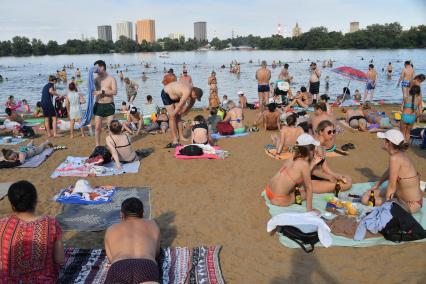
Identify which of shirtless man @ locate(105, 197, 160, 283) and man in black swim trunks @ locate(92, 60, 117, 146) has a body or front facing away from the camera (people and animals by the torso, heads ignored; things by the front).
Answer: the shirtless man

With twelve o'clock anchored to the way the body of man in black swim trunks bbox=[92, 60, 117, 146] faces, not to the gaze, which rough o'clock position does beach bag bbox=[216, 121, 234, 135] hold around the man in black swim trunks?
The beach bag is roughly at 7 o'clock from the man in black swim trunks.

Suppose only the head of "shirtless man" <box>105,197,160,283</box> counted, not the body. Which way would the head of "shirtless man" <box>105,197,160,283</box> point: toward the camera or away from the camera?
away from the camera

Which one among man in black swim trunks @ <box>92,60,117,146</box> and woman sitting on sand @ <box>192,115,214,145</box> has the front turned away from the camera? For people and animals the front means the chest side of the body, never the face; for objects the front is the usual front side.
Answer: the woman sitting on sand

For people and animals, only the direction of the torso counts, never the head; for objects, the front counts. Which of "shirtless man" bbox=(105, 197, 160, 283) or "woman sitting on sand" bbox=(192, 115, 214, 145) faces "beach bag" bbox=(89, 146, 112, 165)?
the shirtless man

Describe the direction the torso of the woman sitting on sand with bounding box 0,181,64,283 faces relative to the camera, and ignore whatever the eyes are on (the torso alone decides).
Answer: away from the camera

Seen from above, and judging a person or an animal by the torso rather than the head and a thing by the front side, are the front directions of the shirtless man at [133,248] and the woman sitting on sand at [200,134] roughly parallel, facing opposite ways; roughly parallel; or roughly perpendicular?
roughly parallel

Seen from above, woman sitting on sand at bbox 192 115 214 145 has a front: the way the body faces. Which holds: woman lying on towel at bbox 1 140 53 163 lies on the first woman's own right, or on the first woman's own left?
on the first woman's own left

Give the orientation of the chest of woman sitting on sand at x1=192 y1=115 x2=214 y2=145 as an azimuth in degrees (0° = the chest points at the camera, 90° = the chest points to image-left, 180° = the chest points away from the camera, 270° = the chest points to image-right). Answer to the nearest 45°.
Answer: approximately 180°

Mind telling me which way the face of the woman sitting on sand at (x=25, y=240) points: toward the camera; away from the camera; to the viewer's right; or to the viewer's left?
away from the camera

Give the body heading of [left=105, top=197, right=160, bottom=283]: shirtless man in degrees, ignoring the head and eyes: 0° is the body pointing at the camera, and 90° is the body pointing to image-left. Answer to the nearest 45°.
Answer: approximately 180°

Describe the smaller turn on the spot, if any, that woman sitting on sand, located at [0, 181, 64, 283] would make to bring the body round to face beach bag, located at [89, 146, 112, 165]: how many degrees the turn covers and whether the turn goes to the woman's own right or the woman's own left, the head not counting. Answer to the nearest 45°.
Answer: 0° — they already face it

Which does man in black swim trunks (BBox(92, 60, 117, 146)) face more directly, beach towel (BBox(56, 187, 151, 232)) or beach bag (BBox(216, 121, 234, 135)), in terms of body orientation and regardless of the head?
the beach towel

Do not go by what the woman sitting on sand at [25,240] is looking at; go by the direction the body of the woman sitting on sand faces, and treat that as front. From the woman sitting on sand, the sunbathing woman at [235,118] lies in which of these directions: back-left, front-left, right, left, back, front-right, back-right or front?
front-right
